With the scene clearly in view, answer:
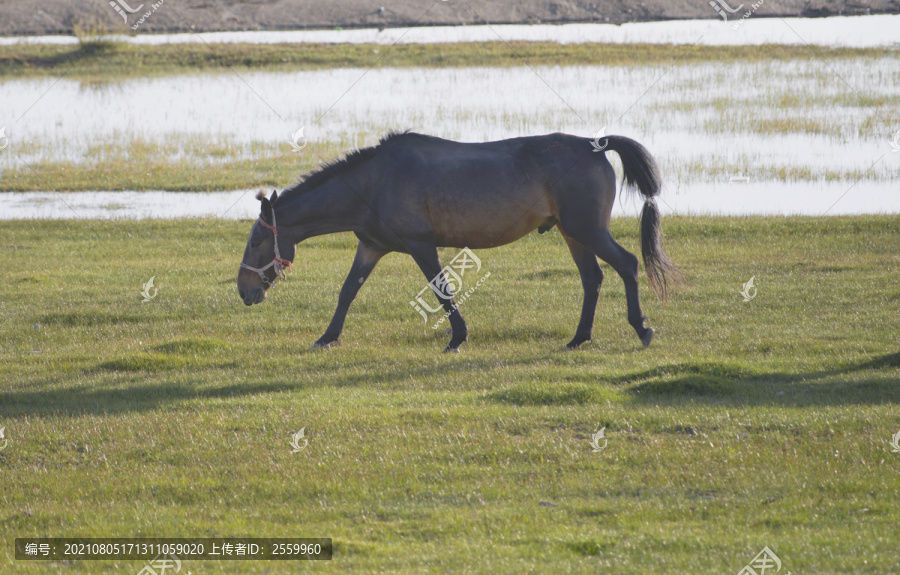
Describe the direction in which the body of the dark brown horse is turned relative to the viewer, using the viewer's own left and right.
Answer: facing to the left of the viewer
